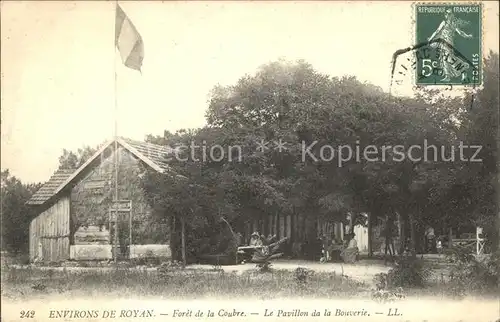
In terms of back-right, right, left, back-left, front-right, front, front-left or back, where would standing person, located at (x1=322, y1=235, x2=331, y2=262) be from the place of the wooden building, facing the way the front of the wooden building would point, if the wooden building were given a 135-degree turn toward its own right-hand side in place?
back-right

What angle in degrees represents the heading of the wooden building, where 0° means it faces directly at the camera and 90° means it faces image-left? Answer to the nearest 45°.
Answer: approximately 0°

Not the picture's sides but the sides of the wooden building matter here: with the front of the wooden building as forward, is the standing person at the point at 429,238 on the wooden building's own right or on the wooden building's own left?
on the wooden building's own left
